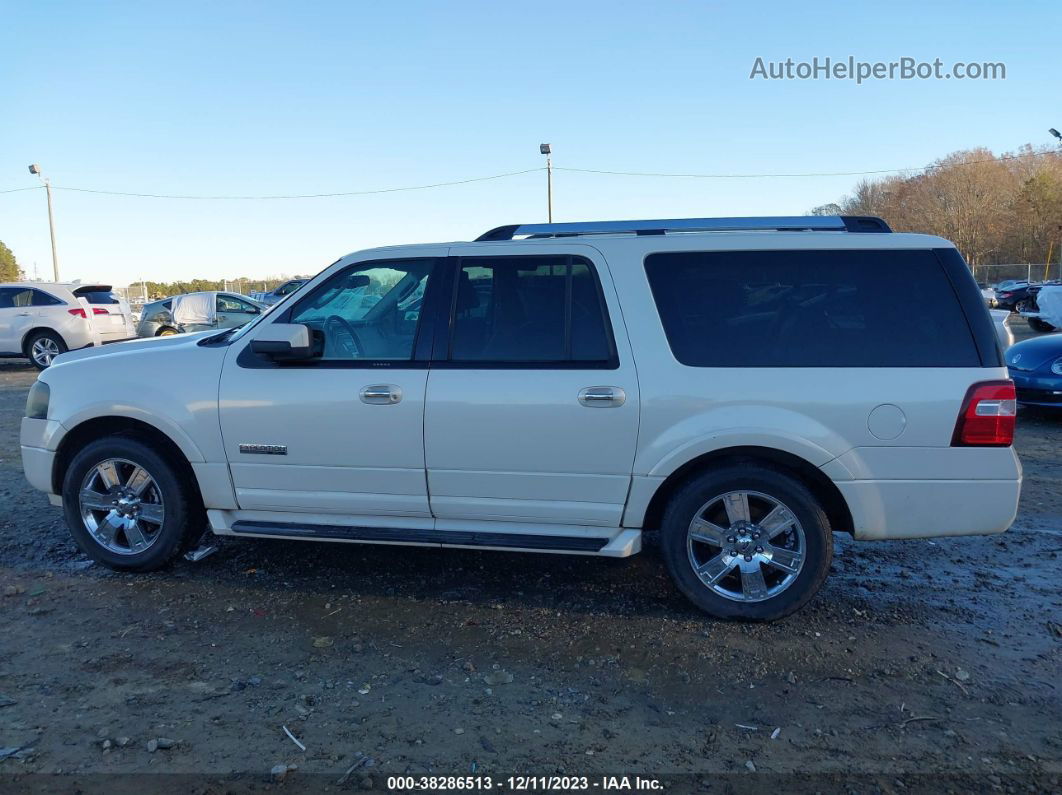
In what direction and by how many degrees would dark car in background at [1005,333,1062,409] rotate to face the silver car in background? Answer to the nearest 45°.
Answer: approximately 45° to its right

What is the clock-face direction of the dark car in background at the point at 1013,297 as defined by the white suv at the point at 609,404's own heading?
The dark car in background is roughly at 4 o'clock from the white suv.

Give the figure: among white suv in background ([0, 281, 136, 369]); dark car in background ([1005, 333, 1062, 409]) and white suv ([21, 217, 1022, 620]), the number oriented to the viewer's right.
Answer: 0

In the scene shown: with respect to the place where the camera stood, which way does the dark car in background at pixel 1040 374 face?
facing the viewer and to the left of the viewer

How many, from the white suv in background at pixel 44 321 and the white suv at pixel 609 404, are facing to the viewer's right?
0

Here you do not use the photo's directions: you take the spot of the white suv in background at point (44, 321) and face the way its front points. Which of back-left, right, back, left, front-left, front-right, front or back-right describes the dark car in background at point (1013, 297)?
back-right

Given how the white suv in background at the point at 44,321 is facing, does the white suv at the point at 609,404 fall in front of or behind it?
behind

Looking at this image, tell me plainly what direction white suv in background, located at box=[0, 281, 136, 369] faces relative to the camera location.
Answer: facing away from the viewer and to the left of the viewer

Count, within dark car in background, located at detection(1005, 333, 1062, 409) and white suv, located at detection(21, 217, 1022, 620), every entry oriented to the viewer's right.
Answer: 0

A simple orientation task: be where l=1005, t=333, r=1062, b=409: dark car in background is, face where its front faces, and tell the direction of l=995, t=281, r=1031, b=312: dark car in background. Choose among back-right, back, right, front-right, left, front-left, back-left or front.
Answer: back-right

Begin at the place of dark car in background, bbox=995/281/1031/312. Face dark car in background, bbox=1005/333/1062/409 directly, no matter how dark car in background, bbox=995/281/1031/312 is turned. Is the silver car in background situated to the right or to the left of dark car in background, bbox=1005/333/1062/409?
right

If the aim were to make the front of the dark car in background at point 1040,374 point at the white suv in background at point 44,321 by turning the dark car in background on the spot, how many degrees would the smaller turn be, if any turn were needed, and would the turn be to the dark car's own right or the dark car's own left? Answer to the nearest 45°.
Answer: approximately 45° to the dark car's own right

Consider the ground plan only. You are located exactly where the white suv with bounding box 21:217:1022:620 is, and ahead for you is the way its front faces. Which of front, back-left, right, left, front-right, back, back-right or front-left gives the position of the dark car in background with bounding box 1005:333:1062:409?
back-right

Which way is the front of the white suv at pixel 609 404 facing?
to the viewer's left

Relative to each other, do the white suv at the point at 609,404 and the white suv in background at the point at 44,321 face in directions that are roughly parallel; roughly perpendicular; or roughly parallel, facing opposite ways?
roughly parallel

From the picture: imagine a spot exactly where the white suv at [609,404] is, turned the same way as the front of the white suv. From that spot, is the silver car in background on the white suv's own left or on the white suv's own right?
on the white suv's own right

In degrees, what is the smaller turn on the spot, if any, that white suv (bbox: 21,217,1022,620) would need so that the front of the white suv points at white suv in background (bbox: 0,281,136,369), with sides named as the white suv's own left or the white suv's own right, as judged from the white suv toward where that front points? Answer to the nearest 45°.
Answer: approximately 45° to the white suv's own right
